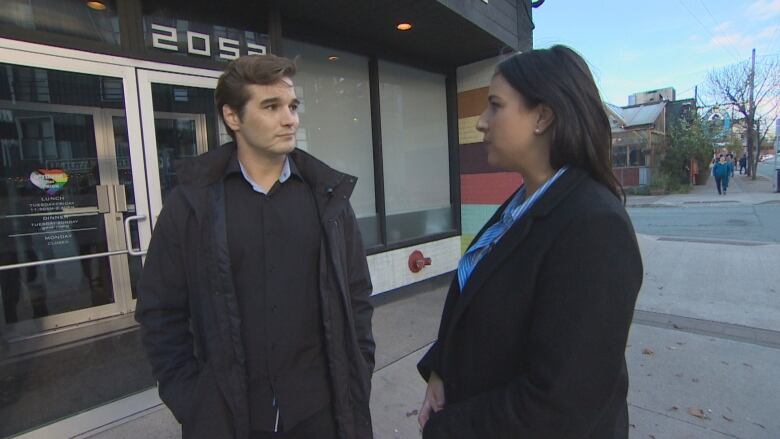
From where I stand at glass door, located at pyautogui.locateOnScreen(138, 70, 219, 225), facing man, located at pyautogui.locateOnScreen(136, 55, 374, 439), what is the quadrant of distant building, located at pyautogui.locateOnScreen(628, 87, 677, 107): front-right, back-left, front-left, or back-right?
back-left

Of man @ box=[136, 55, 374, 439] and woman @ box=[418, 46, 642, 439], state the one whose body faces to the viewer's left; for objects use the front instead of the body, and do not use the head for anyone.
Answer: the woman

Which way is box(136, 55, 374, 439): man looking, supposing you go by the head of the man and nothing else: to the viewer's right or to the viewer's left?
to the viewer's right

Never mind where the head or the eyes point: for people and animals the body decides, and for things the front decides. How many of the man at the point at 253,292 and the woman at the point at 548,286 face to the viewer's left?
1

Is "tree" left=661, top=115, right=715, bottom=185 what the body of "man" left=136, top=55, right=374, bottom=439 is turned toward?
no

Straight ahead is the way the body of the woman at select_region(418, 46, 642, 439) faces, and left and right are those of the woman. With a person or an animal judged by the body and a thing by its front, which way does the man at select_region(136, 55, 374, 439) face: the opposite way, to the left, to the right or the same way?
to the left

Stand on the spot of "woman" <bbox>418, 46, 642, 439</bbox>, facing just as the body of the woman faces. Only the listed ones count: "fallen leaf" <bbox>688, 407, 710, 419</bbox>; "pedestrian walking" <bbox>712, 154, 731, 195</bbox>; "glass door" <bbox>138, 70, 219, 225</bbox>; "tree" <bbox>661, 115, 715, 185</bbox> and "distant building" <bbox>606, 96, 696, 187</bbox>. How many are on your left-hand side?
0

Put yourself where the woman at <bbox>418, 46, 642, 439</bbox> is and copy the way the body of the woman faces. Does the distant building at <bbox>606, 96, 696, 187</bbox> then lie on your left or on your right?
on your right

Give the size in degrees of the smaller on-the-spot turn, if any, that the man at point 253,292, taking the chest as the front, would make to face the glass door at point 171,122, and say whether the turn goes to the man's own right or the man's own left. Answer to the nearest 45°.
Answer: approximately 135° to the man's own left

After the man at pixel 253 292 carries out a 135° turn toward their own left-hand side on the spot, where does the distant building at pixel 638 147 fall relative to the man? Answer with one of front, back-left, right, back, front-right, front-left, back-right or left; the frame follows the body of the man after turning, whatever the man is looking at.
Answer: front-right

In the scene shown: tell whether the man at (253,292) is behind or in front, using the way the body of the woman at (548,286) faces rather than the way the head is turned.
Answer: in front

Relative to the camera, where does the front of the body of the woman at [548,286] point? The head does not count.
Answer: to the viewer's left

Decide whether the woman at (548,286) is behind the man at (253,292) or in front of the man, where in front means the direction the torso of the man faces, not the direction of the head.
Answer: in front

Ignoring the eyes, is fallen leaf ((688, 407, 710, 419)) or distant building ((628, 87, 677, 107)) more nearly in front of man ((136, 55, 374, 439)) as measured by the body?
the fallen leaf

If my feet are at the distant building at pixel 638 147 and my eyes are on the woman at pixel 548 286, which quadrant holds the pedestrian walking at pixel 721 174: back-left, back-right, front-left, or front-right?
front-left

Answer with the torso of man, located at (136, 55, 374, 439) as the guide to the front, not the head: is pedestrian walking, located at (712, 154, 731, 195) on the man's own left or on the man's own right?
on the man's own left

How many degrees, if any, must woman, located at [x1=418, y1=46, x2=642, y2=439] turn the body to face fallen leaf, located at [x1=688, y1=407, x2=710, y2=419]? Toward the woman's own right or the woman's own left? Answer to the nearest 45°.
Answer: approximately 135° to the woman's own right

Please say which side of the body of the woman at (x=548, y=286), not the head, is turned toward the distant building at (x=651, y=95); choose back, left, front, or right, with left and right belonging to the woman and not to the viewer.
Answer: right

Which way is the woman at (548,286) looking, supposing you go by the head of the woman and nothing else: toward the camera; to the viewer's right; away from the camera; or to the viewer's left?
to the viewer's left
